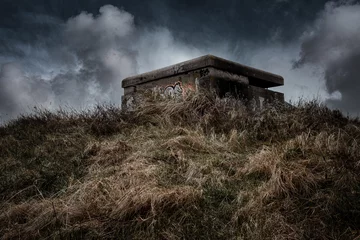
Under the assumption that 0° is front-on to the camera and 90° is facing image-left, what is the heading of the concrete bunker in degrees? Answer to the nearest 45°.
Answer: approximately 315°
